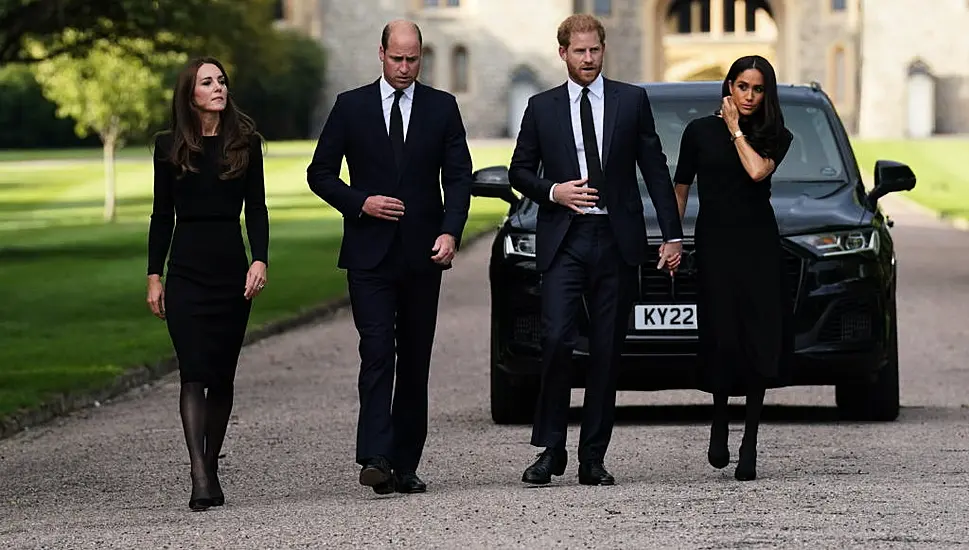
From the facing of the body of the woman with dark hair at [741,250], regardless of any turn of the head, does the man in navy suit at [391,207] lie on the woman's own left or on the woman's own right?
on the woman's own right

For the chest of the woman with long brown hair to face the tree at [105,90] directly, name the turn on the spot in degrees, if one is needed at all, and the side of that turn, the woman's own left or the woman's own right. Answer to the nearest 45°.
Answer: approximately 180°

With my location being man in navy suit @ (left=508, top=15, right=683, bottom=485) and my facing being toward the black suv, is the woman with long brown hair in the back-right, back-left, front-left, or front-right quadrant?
back-left

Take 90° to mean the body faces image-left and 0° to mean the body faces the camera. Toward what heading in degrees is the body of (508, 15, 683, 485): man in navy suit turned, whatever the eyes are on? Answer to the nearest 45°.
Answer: approximately 0°

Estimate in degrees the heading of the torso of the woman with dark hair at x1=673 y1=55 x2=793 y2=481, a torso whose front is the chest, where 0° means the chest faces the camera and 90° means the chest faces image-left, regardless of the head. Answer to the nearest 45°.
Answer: approximately 0°

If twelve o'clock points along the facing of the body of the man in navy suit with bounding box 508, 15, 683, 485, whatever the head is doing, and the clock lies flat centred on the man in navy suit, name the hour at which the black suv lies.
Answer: The black suv is roughly at 7 o'clock from the man in navy suit.

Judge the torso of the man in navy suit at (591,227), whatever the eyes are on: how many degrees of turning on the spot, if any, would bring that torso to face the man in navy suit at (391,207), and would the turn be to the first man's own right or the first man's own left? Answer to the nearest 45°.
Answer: approximately 90° to the first man's own right

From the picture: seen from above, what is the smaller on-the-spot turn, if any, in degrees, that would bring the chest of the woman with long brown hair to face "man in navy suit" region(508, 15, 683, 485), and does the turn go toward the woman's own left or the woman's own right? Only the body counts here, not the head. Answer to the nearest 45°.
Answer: approximately 90° to the woman's own left
